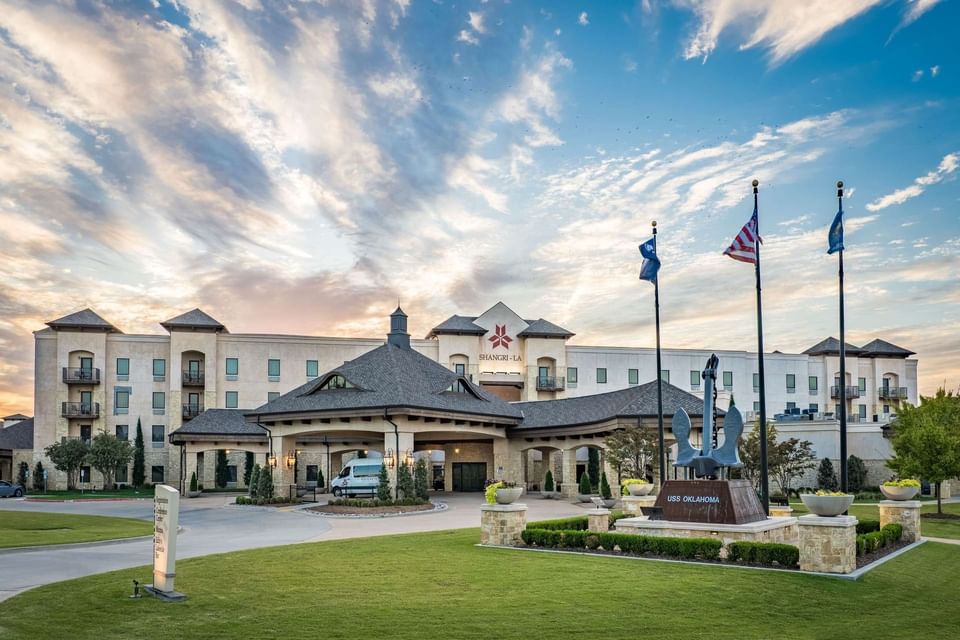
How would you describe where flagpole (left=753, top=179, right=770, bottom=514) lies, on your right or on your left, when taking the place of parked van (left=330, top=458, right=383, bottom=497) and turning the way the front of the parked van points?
on your left

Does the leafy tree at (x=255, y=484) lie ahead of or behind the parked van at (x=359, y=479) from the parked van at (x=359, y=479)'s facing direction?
ahead

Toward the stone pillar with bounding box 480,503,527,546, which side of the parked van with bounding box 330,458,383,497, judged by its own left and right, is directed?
left

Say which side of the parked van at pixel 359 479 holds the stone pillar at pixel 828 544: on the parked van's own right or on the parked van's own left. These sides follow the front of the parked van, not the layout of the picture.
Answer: on the parked van's own left

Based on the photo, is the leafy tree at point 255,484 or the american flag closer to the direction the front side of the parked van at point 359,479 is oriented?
the leafy tree

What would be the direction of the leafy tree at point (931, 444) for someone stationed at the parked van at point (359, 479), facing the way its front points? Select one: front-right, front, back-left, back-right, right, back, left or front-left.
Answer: back-left

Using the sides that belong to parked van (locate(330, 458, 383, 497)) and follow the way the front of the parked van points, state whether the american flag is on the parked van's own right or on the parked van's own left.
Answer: on the parked van's own left

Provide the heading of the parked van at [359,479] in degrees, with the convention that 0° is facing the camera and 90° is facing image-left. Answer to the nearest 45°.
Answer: approximately 90°

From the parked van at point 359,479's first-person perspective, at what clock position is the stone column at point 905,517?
The stone column is roughly at 8 o'clock from the parked van.
